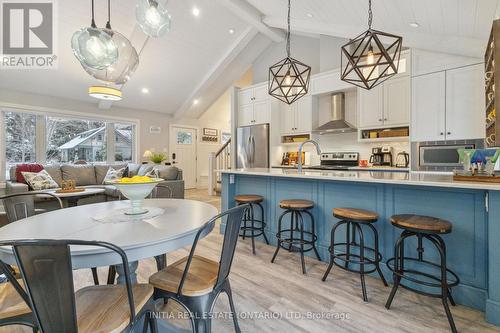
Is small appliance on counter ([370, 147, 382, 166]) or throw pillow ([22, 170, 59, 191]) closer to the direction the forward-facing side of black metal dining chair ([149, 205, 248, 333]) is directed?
the throw pillow

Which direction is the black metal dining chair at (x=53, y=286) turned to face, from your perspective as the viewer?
facing away from the viewer and to the right of the viewer

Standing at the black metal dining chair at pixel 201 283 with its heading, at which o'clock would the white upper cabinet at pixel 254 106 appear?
The white upper cabinet is roughly at 2 o'clock from the black metal dining chair.

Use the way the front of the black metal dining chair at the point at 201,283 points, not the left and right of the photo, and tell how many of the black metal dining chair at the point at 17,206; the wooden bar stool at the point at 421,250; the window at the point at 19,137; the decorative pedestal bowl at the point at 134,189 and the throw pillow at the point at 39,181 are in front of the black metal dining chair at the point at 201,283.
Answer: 4

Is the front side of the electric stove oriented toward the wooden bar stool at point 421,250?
yes

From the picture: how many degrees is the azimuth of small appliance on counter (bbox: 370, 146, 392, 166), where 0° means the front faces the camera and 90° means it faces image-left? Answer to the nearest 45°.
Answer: approximately 0°

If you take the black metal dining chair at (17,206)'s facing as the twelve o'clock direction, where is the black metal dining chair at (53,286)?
the black metal dining chair at (53,286) is roughly at 1 o'clock from the black metal dining chair at (17,206).
